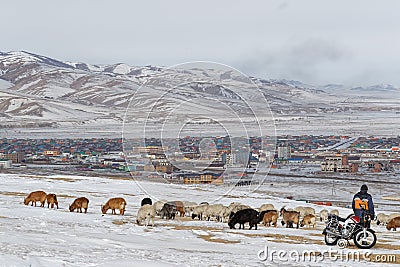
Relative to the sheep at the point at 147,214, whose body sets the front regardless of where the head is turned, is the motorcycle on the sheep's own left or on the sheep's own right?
on the sheep's own left

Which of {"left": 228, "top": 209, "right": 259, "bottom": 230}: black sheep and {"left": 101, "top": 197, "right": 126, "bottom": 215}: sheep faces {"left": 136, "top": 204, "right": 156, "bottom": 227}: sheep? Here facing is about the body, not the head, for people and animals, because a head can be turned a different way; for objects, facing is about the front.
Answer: the black sheep

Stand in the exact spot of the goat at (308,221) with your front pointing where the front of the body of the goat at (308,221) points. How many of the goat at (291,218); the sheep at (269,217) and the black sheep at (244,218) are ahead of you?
3

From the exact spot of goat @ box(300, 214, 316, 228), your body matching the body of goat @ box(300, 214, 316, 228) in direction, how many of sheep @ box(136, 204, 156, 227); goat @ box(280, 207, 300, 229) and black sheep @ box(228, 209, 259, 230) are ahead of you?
3

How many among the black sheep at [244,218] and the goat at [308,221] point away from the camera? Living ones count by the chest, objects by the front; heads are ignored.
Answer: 0

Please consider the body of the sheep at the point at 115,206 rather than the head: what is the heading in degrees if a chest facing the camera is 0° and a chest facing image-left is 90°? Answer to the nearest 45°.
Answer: approximately 90°

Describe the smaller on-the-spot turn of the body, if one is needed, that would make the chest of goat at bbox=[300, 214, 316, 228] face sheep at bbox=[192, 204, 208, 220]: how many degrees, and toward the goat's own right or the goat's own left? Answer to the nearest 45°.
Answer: approximately 45° to the goat's own right

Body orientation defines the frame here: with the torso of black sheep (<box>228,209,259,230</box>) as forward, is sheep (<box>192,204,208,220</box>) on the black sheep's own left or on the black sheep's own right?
on the black sheep's own right

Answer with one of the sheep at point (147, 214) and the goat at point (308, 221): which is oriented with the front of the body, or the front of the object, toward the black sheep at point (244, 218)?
the goat

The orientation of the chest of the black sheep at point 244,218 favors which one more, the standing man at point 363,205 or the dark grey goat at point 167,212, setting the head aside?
the dark grey goat

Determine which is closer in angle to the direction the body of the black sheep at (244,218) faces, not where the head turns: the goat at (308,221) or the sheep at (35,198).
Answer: the sheep

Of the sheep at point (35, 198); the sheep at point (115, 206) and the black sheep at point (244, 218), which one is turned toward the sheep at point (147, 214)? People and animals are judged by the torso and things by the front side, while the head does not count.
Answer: the black sheep

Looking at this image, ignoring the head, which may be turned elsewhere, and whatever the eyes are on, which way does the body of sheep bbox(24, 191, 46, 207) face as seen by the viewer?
to the viewer's left

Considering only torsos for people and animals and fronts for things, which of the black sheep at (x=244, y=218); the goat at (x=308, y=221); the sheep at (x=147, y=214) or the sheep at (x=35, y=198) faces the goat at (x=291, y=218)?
the goat at (x=308, y=221)

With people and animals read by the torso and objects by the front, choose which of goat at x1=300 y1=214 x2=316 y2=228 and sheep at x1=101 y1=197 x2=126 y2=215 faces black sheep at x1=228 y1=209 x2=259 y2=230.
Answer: the goat
